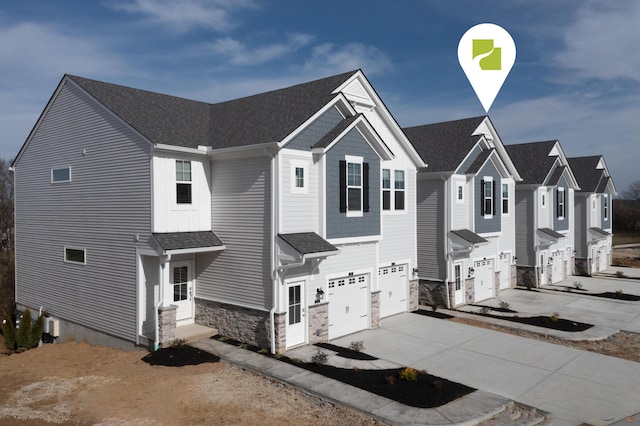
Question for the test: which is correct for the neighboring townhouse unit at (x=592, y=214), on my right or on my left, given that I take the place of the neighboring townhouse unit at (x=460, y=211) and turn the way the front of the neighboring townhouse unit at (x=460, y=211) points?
on my left

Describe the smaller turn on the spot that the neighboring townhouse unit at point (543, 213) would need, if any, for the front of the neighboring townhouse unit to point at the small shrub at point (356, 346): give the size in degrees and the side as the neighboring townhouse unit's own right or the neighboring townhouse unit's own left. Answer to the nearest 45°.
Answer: approximately 45° to the neighboring townhouse unit's own right

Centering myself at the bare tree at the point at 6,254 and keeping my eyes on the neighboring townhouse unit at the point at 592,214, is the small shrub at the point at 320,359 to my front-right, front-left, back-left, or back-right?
front-right

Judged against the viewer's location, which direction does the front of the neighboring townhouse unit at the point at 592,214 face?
facing the viewer and to the right of the viewer

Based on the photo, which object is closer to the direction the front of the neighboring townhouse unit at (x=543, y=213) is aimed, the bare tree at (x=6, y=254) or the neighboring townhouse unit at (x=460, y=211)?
the neighboring townhouse unit

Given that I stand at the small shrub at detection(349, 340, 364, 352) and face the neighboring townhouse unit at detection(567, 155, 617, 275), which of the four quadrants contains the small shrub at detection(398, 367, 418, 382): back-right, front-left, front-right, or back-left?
back-right

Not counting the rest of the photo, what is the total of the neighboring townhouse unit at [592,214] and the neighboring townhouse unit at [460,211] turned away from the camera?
0

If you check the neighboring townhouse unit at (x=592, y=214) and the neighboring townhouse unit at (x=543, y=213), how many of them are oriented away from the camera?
0

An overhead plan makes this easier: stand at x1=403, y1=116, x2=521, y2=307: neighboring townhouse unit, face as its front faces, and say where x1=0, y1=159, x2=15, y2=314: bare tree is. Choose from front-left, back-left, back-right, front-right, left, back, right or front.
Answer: back-right

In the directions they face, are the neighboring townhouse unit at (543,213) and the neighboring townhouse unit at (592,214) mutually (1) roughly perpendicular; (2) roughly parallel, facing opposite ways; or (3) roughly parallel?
roughly parallel

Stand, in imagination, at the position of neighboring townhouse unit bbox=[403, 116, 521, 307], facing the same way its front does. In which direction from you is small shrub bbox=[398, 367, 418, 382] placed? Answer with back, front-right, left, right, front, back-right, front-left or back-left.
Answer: front-right

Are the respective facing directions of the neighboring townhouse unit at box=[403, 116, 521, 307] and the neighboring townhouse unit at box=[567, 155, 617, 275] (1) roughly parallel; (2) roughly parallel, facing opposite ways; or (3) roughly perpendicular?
roughly parallel

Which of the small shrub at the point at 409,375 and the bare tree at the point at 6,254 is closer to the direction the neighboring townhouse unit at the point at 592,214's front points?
the small shrub

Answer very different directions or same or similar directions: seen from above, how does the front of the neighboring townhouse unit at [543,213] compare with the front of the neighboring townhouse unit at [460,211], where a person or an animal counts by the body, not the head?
same or similar directions
